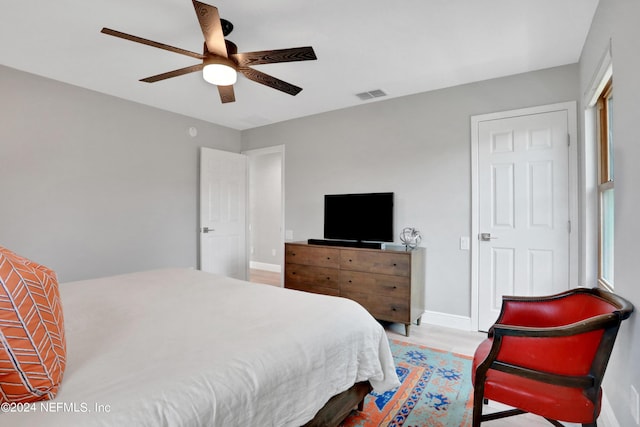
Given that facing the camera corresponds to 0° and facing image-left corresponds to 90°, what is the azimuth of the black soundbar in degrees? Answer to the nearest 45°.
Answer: approximately 45°

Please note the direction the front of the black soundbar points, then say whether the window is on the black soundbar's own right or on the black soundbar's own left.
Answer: on the black soundbar's own left

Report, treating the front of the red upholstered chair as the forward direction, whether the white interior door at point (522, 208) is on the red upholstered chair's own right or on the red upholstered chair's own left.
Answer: on the red upholstered chair's own right

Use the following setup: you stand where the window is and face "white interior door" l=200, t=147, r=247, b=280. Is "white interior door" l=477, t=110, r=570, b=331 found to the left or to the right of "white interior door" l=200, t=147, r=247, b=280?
right

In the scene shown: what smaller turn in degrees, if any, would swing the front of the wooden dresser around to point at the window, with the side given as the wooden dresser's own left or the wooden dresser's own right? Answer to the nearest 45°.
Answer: approximately 90° to the wooden dresser's own left

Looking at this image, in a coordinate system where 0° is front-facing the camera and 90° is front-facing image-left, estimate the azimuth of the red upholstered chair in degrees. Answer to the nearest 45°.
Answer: approximately 90°

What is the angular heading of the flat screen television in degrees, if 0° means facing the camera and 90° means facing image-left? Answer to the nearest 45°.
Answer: approximately 45°

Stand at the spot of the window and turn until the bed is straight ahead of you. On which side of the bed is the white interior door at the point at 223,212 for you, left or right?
right

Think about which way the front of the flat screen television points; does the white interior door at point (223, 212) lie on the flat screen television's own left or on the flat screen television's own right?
on the flat screen television's own right

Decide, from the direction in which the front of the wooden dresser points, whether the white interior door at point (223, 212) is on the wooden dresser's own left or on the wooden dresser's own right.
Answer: on the wooden dresser's own right

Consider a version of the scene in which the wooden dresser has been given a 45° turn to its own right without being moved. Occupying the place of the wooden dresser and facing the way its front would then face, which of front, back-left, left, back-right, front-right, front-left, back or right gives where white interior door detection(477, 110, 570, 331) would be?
back

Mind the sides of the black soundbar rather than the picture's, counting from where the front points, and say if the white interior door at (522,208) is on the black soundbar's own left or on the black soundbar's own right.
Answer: on the black soundbar's own left

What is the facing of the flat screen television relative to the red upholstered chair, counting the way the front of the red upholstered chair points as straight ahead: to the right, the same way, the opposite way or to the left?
to the left

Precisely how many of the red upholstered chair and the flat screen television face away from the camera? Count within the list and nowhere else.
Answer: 0

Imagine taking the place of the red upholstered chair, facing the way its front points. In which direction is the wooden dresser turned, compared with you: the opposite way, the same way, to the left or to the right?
to the left
